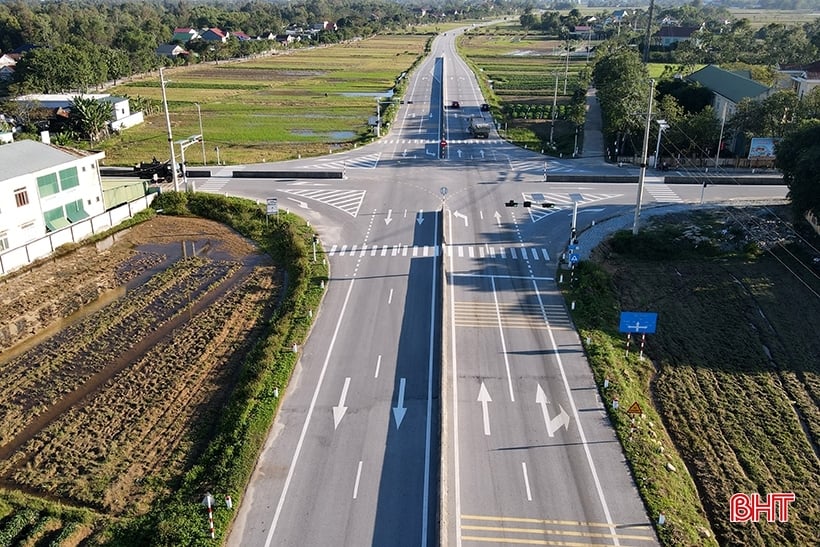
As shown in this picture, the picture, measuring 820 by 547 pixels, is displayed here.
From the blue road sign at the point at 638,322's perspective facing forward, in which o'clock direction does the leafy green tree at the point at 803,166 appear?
The leafy green tree is roughly at 7 o'clock from the blue road sign.

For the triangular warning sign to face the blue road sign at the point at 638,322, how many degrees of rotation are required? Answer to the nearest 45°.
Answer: approximately 180°

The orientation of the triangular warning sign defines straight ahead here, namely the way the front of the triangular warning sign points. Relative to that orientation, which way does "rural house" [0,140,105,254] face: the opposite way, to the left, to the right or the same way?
to the left

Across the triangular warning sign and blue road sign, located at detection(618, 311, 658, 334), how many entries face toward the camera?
2

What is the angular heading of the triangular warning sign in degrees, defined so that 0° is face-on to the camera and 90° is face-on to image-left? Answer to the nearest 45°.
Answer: approximately 0°

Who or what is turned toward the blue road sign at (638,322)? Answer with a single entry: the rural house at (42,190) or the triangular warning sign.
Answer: the rural house

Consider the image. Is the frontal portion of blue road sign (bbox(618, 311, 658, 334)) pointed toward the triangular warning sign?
yes

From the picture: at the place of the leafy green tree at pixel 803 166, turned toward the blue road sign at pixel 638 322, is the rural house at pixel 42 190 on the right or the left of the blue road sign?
right

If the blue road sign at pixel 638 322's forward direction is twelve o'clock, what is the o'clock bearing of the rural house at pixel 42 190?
The rural house is roughly at 3 o'clock from the blue road sign.

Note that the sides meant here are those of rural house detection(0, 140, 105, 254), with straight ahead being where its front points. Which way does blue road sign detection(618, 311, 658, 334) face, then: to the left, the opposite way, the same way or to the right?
to the right
